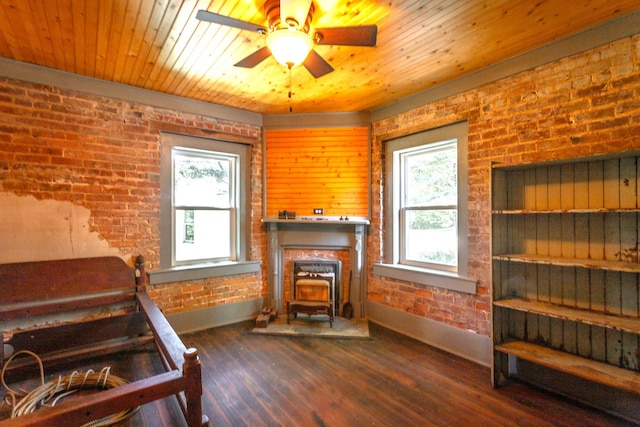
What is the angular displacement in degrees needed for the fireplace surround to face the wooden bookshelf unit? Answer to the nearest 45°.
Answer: approximately 45° to its left

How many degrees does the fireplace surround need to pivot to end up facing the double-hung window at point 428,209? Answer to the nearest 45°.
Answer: approximately 45° to its left

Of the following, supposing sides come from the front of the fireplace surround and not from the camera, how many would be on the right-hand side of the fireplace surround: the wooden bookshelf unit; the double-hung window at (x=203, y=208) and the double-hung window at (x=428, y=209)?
1

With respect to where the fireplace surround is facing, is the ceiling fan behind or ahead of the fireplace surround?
ahead

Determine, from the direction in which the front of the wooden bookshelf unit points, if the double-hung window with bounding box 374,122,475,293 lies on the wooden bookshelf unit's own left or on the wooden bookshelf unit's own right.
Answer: on the wooden bookshelf unit's own right

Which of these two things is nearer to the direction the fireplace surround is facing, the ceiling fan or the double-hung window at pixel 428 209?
the ceiling fan

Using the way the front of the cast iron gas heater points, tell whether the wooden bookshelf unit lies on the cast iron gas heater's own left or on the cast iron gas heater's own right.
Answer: on the cast iron gas heater's own left

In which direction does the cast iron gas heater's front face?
toward the camera

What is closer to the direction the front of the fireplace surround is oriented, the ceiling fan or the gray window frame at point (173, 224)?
the ceiling fan

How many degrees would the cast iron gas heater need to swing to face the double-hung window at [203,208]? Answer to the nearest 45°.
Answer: approximately 90° to its right

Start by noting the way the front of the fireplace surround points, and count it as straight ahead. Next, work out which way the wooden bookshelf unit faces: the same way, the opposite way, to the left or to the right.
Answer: to the right
